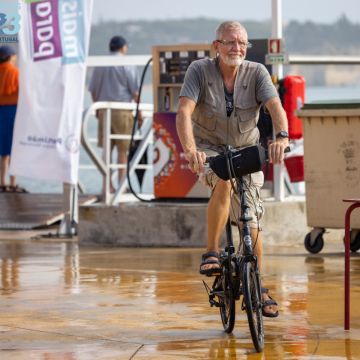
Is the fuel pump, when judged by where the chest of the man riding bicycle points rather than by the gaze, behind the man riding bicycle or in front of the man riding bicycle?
behind

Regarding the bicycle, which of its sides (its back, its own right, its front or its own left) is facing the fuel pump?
back

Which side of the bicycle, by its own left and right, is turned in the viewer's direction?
front

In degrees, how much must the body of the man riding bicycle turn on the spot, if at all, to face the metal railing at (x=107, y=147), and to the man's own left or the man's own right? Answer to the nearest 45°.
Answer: approximately 180°

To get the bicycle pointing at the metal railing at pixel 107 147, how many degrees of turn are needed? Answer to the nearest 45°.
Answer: approximately 180°

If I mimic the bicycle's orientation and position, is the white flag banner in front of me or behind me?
behind

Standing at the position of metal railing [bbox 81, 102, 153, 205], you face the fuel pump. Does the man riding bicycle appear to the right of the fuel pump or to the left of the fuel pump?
right

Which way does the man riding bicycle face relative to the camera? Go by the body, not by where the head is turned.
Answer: toward the camera
